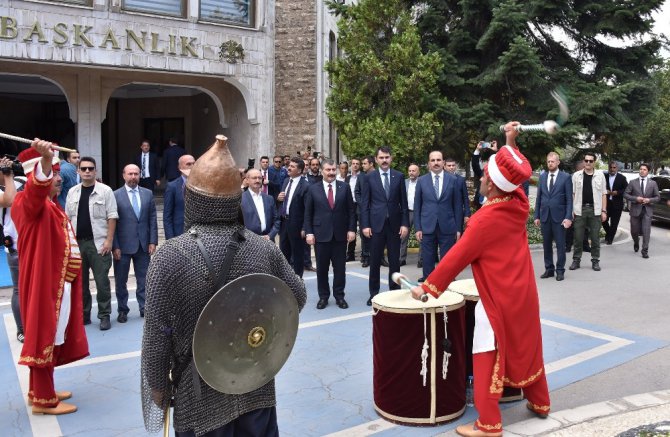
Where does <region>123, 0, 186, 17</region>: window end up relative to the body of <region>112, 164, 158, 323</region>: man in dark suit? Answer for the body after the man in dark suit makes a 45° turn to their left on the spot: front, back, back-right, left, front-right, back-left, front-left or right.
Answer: back-left

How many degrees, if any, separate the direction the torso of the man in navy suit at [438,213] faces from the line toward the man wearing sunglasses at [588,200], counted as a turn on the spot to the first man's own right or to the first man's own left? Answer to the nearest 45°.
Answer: approximately 135° to the first man's own left

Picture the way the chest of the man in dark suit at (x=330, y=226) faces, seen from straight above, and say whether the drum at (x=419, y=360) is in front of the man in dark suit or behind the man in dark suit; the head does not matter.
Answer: in front

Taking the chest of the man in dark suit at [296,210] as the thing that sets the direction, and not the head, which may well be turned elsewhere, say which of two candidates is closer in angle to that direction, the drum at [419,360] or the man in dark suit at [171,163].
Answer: the drum

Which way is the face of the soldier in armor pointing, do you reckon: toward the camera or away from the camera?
away from the camera

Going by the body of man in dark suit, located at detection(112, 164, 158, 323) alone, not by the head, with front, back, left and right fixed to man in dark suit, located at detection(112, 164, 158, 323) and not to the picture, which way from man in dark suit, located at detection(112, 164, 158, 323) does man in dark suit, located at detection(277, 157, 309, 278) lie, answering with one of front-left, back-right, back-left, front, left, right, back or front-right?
back-left

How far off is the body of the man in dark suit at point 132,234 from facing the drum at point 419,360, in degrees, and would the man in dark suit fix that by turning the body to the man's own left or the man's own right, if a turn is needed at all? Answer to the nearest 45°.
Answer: approximately 45° to the man's own left

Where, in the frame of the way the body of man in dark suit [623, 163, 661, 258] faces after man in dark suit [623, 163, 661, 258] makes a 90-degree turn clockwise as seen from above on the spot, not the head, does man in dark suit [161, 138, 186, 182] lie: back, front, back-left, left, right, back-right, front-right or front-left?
front

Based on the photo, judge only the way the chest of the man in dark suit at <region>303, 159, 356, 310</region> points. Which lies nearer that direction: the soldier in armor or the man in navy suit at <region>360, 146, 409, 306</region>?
the soldier in armor
